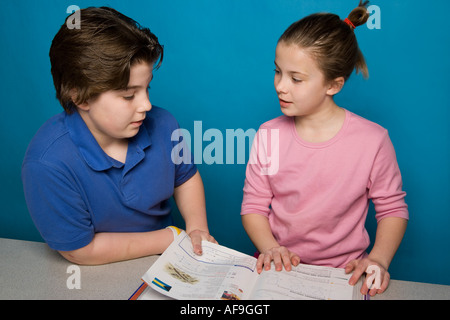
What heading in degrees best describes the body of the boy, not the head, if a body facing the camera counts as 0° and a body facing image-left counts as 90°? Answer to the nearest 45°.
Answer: approximately 315°
